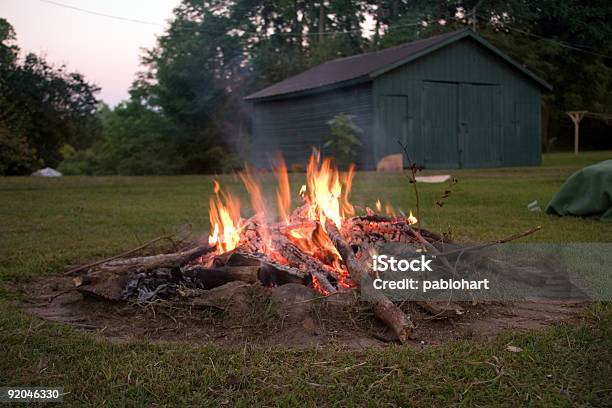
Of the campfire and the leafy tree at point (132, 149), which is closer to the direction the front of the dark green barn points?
the campfire

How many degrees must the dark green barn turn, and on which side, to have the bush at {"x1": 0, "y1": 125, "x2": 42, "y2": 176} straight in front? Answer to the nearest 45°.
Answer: approximately 135° to its right

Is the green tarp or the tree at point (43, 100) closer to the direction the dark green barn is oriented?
the green tarp

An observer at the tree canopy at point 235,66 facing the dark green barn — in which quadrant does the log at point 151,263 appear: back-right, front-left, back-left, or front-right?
front-right

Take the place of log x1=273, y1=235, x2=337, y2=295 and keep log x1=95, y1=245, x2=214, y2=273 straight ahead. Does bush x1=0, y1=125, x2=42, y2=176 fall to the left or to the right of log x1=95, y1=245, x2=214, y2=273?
right

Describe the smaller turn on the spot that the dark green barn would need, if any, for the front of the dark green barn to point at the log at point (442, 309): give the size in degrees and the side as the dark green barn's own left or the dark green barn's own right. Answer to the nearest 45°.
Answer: approximately 45° to the dark green barn's own right

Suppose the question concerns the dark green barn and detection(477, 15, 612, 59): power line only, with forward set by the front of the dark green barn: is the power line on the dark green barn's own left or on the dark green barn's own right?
on the dark green barn's own left

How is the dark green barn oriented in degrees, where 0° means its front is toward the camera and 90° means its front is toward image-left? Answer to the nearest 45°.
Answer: approximately 315°

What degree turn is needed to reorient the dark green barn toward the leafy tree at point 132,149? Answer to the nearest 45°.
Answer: approximately 180°

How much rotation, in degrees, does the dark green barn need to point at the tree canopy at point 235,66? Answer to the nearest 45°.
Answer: approximately 180°

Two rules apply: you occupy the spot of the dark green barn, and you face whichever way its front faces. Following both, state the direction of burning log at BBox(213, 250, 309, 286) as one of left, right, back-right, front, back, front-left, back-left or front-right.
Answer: front-right
